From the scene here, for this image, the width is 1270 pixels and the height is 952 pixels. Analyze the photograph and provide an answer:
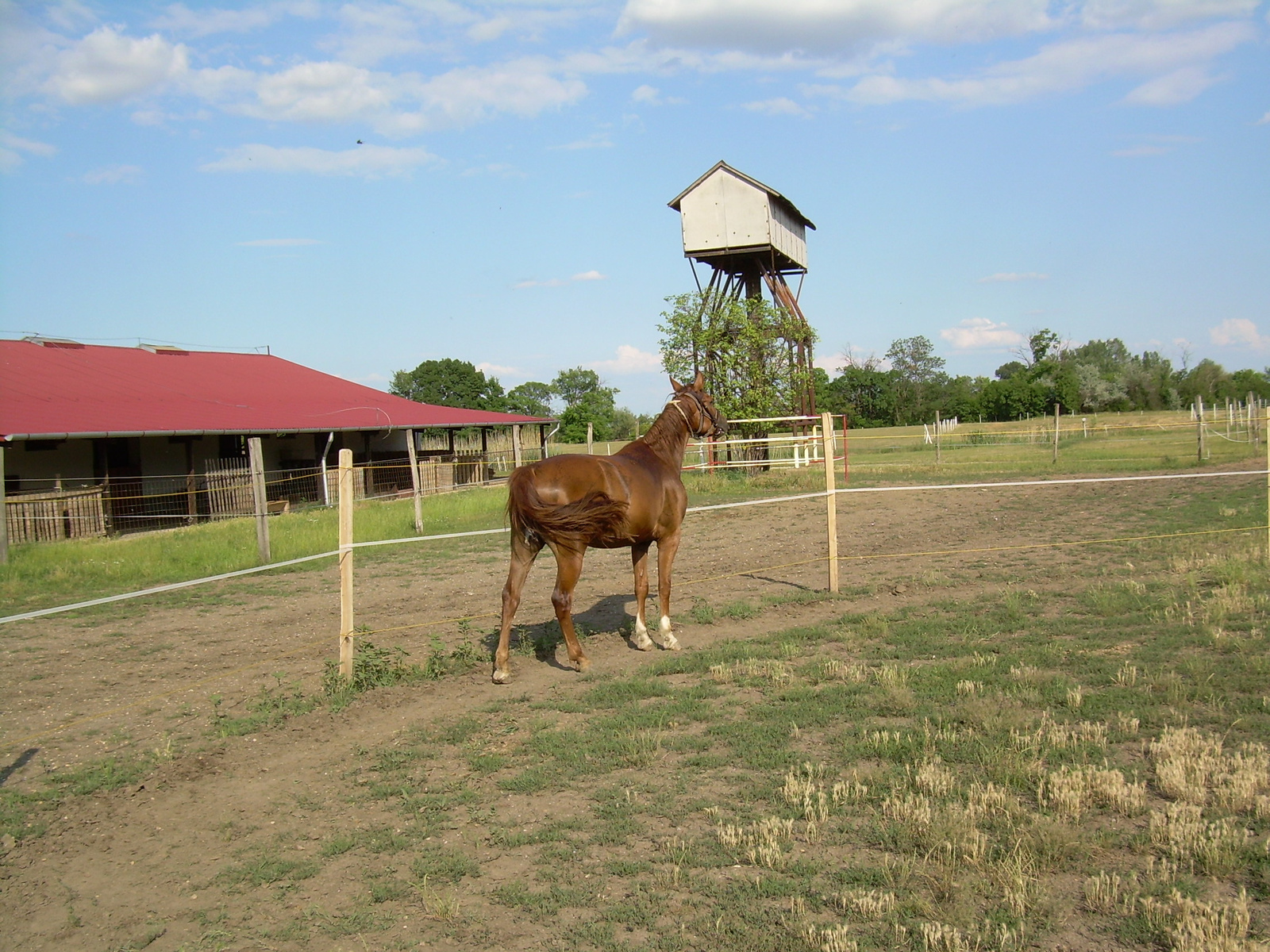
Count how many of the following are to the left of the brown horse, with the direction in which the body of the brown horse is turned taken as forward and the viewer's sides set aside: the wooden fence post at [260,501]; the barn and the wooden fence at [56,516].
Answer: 3

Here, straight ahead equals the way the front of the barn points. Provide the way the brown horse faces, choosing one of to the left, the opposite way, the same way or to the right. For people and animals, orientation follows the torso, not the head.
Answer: to the left

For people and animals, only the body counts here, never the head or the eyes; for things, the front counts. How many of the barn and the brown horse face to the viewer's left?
0

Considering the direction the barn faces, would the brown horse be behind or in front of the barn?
in front

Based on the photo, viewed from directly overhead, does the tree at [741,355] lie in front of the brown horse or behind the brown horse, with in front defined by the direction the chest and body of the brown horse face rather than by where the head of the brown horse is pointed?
in front

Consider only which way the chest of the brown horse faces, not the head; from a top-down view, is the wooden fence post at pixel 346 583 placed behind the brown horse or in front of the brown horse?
behind

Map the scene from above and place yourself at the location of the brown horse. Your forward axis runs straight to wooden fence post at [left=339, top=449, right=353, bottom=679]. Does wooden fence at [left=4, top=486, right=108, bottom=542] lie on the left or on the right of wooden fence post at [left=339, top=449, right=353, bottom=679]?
right

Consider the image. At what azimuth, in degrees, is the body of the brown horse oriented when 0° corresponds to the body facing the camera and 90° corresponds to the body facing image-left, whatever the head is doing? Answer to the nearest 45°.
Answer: approximately 225°

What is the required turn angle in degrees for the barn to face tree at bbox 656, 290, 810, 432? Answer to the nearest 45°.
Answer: approximately 45° to its left

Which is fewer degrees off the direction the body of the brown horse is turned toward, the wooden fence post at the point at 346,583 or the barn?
the barn

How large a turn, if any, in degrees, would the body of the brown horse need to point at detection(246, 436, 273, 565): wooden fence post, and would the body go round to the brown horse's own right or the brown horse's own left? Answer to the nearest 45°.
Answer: approximately 90° to the brown horse's own left

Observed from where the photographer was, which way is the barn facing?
facing the viewer and to the right of the viewer
